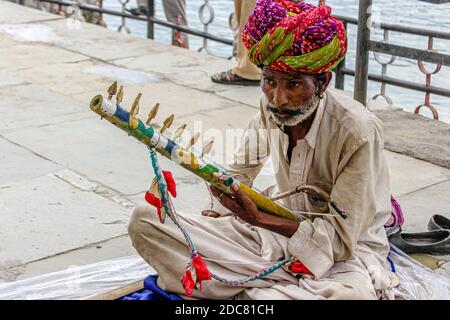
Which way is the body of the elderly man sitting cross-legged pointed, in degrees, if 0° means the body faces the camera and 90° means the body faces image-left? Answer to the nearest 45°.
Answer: approximately 45°
